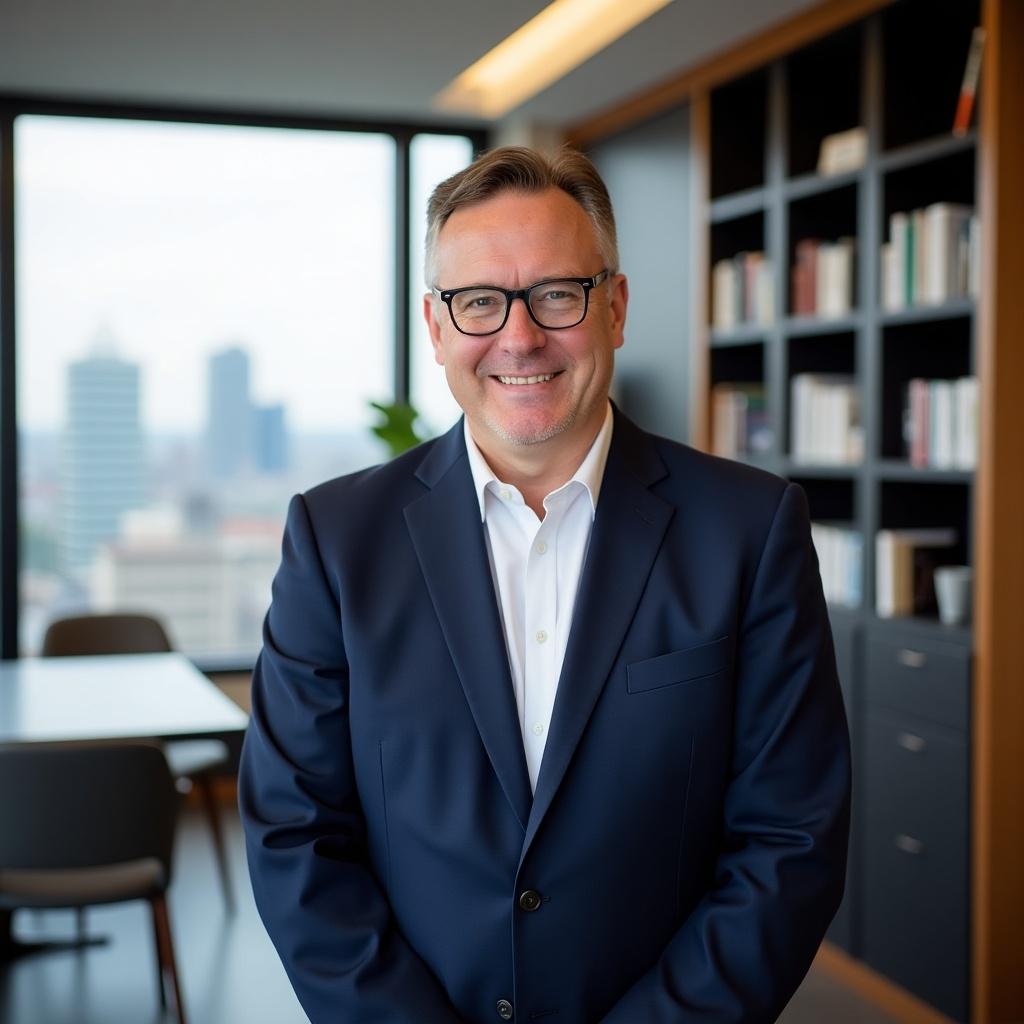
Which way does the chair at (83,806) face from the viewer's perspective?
away from the camera

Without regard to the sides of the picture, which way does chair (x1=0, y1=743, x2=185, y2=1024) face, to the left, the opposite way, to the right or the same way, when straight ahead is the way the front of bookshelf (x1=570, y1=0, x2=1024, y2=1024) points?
to the right

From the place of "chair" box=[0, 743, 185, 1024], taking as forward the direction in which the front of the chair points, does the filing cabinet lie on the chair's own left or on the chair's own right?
on the chair's own right

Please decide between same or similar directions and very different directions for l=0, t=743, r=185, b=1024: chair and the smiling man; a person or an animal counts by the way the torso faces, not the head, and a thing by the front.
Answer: very different directions

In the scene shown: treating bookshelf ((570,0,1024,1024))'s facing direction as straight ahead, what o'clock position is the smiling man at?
The smiling man is roughly at 11 o'clock from the bookshelf.

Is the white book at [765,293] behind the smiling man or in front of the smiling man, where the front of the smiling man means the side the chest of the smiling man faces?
behind

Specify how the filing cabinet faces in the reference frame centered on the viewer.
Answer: facing the viewer and to the left of the viewer

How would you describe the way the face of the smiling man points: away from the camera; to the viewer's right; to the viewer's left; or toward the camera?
toward the camera

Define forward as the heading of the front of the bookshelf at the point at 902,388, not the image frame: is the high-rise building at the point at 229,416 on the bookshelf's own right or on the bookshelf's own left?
on the bookshelf's own right

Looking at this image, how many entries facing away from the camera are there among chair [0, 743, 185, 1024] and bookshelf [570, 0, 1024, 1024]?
1

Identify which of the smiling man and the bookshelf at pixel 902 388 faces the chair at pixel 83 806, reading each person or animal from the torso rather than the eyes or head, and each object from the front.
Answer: the bookshelf

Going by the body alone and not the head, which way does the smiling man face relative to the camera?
toward the camera

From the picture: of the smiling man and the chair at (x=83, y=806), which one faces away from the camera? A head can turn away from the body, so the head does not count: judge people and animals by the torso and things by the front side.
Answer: the chair

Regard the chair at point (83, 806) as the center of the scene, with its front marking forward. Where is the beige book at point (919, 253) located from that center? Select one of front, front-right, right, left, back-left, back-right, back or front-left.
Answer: right

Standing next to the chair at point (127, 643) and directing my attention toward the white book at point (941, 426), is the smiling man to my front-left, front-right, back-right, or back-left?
front-right

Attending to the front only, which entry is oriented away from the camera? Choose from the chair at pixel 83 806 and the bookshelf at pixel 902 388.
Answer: the chair

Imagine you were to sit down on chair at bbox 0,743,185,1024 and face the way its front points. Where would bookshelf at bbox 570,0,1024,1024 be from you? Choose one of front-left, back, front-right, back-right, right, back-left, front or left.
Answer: right

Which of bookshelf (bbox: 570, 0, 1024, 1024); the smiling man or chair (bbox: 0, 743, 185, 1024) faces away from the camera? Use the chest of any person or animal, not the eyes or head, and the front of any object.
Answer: the chair

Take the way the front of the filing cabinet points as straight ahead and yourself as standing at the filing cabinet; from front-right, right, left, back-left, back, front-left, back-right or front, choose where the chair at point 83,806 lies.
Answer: front
